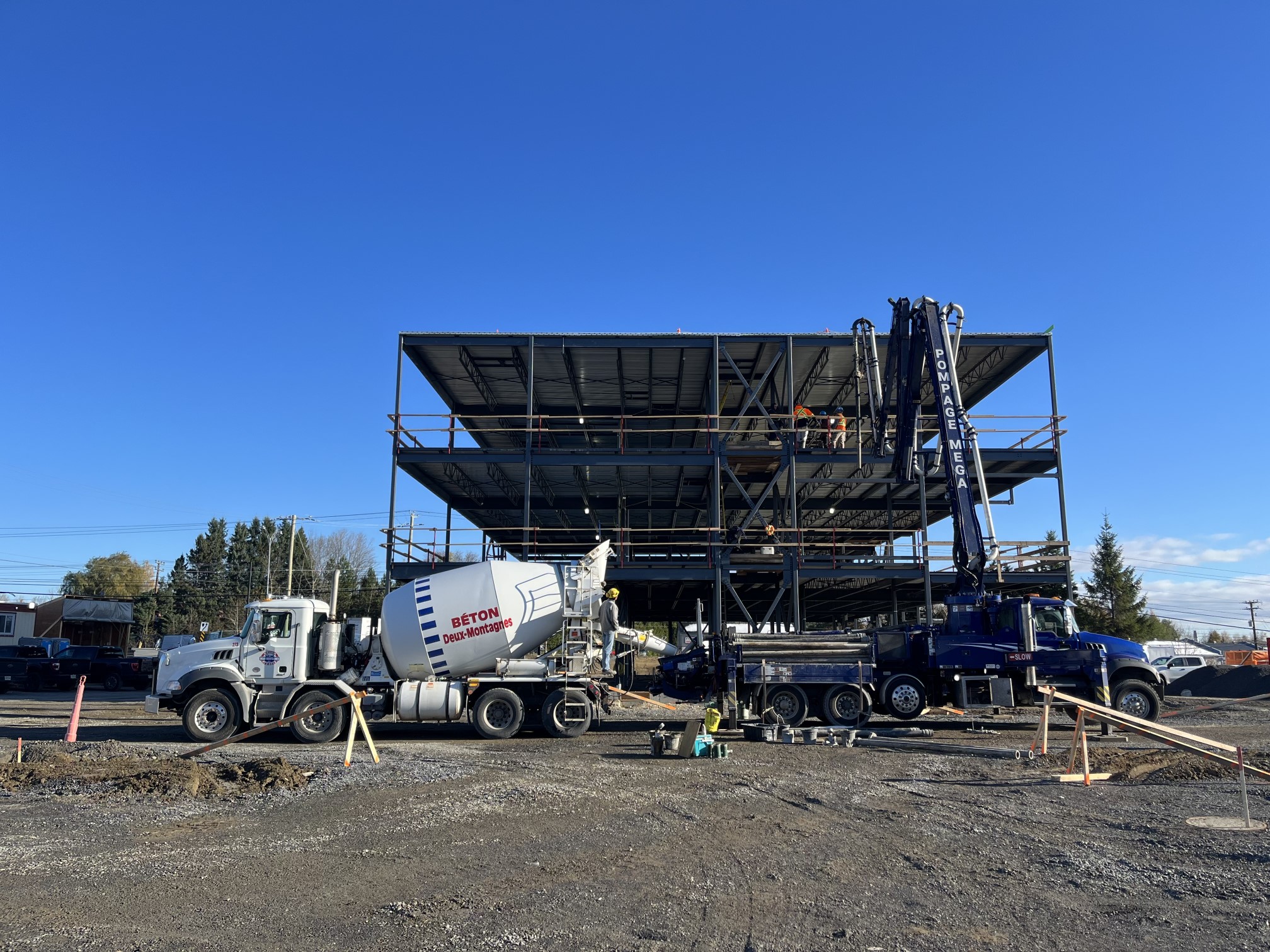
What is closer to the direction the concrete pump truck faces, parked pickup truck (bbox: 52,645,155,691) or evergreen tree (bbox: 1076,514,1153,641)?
the evergreen tree

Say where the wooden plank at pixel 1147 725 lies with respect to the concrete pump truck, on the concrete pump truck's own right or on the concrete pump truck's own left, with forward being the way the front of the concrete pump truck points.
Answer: on the concrete pump truck's own right

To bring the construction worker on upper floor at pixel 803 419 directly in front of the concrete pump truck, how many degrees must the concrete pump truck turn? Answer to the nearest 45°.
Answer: approximately 135° to its left

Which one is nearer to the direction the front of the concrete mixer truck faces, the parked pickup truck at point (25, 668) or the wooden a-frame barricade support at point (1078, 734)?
the parked pickup truck

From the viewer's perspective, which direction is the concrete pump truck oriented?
to the viewer's right

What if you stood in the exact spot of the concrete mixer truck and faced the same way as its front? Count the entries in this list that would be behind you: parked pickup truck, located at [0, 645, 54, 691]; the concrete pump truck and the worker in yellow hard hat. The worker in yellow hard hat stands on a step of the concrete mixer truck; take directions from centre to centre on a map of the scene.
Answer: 2

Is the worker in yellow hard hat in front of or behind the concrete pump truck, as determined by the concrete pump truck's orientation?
behind

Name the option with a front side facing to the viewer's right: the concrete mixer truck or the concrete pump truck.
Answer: the concrete pump truck

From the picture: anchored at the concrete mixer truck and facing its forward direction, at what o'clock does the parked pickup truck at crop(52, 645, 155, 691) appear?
The parked pickup truck is roughly at 2 o'clock from the concrete mixer truck.

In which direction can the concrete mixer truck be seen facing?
to the viewer's left

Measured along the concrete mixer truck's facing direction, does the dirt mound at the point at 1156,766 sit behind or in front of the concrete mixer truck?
behind

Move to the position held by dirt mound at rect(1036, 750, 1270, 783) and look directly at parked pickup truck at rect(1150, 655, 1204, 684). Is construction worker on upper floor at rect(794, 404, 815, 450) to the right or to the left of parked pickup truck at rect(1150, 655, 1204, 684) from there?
left

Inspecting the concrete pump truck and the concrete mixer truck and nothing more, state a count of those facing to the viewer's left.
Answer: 1

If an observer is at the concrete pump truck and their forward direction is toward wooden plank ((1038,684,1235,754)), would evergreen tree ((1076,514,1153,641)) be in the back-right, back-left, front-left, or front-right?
back-left
